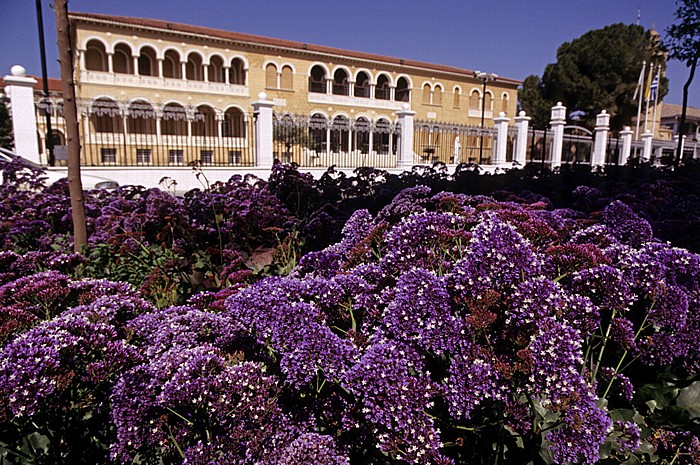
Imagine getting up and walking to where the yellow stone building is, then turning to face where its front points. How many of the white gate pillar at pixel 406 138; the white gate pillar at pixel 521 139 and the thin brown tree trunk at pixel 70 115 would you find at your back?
0

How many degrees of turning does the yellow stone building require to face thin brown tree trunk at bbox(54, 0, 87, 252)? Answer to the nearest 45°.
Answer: approximately 45° to its right

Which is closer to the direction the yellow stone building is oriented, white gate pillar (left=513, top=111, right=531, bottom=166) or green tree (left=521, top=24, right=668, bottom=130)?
the white gate pillar

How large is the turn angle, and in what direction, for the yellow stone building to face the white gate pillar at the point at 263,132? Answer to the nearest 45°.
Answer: approximately 45° to its right

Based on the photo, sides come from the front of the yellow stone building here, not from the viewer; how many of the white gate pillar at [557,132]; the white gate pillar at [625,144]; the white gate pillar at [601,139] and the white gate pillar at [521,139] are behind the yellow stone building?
0

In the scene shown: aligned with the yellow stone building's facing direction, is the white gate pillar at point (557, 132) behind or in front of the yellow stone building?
in front

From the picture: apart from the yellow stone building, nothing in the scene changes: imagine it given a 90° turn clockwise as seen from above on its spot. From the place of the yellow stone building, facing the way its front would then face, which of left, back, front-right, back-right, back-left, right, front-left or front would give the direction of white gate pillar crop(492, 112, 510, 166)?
left

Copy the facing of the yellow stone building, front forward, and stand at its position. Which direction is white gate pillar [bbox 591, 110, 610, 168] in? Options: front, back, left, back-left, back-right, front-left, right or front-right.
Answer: front

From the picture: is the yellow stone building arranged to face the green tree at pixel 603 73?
no

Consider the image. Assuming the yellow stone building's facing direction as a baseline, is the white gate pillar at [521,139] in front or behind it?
in front
